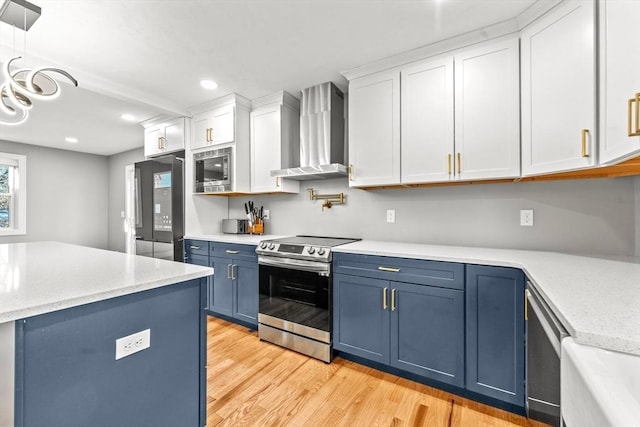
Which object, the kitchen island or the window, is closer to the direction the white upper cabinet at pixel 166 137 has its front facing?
the kitchen island

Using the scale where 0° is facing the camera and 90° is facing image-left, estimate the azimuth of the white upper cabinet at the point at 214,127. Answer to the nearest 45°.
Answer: approximately 45°

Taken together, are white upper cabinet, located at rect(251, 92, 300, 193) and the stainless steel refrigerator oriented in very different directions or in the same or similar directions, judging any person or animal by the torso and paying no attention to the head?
same or similar directions

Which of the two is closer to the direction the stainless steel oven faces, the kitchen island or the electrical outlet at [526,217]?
the kitchen island

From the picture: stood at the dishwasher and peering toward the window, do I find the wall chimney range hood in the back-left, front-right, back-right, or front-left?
front-right

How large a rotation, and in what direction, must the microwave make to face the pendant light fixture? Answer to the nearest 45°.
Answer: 0° — it already faces it

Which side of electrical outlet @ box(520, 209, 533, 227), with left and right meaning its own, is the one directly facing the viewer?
front

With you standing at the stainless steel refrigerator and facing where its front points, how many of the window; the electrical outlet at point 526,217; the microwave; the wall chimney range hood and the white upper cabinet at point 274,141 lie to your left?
4

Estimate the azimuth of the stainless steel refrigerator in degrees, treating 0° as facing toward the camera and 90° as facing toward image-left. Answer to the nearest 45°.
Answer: approximately 45°

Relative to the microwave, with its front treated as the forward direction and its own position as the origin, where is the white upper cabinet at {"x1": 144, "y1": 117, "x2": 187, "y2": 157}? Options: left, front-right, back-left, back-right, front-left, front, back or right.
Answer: right

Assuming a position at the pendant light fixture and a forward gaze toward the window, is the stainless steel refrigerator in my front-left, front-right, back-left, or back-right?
front-right

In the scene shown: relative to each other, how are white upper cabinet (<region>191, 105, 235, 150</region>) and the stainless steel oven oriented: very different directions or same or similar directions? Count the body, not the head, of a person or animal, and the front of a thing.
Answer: same or similar directions

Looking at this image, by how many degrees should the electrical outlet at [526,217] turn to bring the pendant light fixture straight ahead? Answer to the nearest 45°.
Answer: approximately 45° to its right
